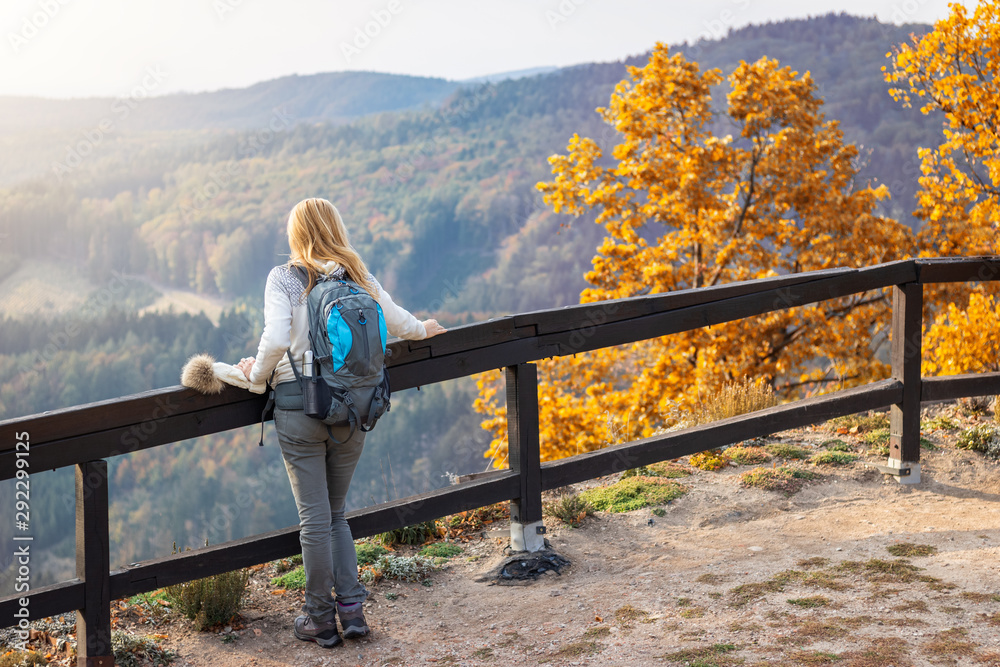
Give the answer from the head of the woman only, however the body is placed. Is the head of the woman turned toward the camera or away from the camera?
away from the camera

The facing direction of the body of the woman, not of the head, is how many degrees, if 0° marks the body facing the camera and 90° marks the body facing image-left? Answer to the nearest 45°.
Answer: approximately 135°

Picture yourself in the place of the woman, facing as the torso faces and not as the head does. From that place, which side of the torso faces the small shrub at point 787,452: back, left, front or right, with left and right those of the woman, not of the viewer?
right

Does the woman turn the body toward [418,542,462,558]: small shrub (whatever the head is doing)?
no

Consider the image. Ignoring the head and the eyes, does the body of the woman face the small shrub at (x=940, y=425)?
no

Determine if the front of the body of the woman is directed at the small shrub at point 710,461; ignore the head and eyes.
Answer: no

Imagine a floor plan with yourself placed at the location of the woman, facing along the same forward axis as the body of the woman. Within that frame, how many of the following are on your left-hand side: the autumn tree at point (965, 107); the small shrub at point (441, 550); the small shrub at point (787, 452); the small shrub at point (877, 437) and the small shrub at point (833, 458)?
0

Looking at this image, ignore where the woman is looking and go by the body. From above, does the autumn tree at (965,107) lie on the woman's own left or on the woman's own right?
on the woman's own right

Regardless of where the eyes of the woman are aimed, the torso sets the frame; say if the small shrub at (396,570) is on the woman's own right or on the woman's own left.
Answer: on the woman's own right

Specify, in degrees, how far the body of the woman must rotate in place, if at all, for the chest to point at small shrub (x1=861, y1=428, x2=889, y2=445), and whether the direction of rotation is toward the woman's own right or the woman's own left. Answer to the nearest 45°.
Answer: approximately 90° to the woman's own right

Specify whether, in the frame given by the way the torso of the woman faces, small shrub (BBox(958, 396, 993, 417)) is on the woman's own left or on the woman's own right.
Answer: on the woman's own right
